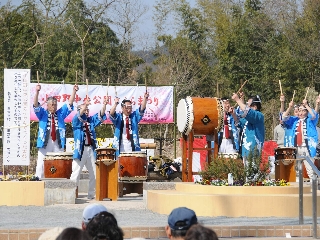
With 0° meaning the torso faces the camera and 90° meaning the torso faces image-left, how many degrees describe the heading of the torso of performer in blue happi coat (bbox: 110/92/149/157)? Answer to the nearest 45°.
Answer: approximately 0°

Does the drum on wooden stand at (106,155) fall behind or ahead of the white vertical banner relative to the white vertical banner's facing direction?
ahead

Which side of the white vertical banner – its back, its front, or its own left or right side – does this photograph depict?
front

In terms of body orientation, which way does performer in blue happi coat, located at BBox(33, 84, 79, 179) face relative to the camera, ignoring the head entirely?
toward the camera

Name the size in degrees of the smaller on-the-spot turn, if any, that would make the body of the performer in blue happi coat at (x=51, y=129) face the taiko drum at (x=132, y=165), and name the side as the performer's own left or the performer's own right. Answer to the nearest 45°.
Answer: approximately 45° to the performer's own left

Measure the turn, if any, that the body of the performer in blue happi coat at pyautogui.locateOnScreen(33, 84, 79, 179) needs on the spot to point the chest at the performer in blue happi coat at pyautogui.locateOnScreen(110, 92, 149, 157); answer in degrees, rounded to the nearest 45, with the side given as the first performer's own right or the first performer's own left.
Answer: approximately 90° to the first performer's own left

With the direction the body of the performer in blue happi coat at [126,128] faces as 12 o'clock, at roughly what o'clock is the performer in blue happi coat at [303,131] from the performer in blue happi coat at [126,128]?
the performer in blue happi coat at [303,131] is roughly at 9 o'clock from the performer in blue happi coat at [126,128].

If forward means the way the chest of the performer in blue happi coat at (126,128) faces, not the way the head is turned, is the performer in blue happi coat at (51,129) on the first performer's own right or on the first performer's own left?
on the first performer's own right

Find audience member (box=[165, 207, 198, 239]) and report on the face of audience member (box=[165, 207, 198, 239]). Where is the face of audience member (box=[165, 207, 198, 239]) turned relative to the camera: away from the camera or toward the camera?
away from the camera

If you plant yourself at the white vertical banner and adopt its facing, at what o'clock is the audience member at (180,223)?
The audience member is roughly at 12 o'clock from the white vertical banner.

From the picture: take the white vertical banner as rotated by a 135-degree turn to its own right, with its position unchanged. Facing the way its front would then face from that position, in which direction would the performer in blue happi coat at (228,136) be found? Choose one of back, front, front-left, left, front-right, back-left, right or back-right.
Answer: back

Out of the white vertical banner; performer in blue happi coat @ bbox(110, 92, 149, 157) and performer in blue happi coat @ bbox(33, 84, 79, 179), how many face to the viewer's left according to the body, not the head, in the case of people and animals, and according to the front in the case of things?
0

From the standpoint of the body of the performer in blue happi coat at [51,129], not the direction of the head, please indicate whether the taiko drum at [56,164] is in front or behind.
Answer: in front
